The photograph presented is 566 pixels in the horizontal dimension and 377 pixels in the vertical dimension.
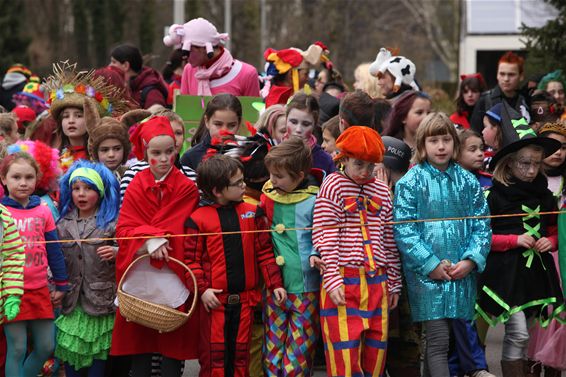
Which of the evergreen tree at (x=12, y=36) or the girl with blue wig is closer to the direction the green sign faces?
the girl with blue wig

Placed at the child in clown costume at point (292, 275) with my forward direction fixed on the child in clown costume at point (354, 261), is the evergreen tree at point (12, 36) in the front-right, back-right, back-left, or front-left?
back-left

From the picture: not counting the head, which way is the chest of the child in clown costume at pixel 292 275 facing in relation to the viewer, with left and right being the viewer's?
facing the viewer and to the left of the viewer

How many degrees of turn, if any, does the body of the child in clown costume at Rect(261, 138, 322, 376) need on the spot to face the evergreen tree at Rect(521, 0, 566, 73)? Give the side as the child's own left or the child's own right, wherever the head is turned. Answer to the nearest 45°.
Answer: approximately 180°

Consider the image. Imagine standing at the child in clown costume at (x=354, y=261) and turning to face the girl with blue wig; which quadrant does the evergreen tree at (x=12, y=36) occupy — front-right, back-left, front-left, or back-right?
front-right

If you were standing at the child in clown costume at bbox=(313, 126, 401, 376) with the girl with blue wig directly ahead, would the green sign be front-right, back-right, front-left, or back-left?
front-right

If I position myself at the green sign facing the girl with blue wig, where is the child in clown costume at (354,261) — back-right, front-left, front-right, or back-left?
front-left

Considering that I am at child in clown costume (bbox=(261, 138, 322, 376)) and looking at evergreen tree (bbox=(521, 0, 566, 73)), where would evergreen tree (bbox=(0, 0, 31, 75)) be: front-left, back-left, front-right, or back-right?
front-left

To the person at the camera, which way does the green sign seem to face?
facing the viewer

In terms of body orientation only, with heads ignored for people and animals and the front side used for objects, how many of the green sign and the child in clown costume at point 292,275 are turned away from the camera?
0

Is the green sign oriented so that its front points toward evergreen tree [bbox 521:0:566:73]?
no

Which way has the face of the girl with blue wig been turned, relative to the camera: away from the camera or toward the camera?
toward the camera

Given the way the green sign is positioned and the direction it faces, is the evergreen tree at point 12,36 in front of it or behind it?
behind

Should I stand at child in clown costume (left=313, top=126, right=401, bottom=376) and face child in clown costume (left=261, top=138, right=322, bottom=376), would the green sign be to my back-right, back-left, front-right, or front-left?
front-right

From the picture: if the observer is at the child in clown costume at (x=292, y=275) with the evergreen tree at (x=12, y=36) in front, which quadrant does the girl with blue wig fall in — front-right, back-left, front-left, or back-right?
front-left

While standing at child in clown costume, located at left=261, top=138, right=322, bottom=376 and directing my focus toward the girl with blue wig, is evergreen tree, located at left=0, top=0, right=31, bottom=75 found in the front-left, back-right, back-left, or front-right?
front-right

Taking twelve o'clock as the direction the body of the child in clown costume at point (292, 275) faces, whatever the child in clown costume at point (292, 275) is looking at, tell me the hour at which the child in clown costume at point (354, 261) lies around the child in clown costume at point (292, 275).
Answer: the child in clown costume at point (354, 261) is roughly at 8 o'clock from the child in clown costume at point (292, 275).

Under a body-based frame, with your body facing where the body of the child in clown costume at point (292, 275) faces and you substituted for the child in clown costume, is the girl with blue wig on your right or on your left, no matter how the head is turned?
on your right

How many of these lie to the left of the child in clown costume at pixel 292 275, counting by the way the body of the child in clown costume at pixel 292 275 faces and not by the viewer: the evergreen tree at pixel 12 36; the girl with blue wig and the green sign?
0
